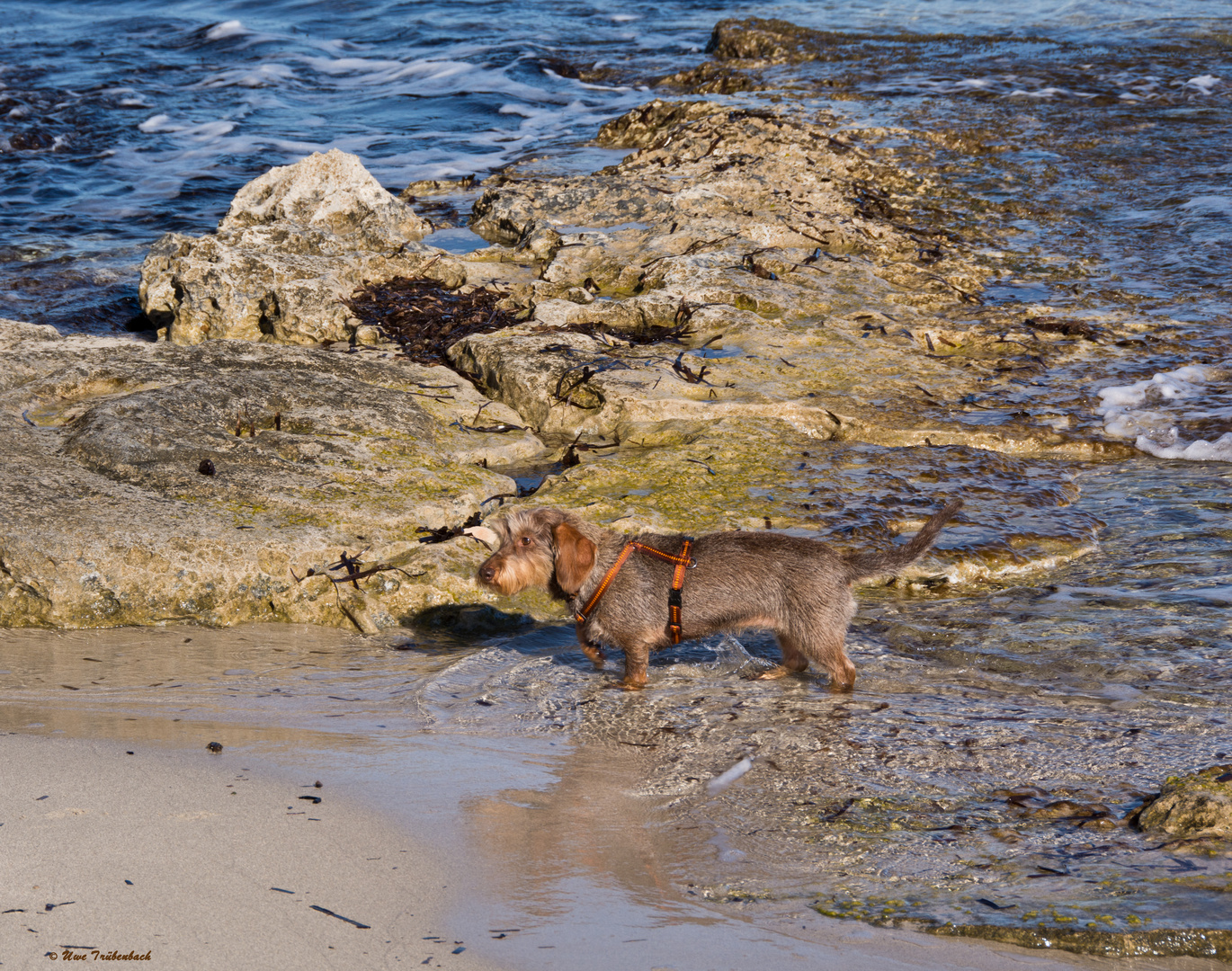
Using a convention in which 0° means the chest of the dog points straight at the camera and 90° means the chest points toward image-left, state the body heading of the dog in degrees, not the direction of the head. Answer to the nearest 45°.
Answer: approximately 90°

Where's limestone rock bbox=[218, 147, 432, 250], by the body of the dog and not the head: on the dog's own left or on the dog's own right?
on the dog's own right

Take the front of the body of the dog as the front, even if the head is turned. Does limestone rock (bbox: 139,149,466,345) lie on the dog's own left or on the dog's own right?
on the dog's own right

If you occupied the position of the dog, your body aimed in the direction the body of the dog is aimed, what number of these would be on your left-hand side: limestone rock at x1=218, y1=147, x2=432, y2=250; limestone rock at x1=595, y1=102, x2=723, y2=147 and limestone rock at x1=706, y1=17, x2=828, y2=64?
0

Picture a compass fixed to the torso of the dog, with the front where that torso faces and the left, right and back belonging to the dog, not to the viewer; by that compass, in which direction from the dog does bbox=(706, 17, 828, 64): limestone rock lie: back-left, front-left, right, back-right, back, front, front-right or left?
right

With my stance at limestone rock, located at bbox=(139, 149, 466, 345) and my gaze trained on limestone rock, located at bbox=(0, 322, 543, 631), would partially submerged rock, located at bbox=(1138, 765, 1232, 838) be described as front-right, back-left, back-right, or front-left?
front-left

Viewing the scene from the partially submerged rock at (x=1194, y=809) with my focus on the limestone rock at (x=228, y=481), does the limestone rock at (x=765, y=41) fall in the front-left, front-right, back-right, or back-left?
front-right

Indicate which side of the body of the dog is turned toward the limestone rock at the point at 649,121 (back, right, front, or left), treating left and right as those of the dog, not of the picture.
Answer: right

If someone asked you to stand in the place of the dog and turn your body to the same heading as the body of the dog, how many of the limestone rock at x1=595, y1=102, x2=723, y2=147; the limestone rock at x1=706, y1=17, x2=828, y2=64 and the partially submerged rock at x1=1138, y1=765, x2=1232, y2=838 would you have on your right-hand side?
2
